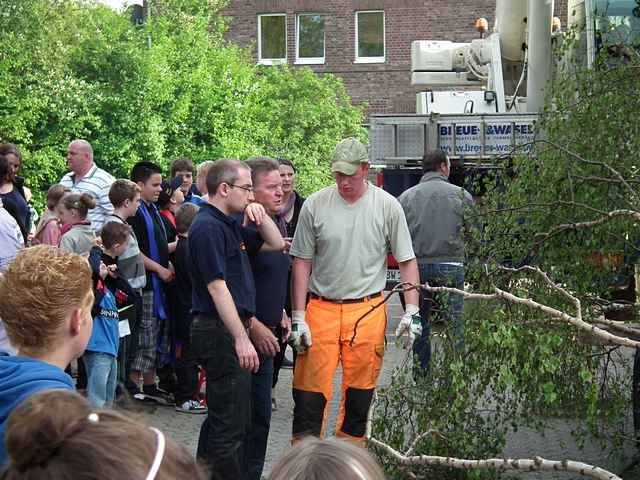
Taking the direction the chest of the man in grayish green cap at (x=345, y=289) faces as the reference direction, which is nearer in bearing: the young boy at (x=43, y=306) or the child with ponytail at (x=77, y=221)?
the young boy

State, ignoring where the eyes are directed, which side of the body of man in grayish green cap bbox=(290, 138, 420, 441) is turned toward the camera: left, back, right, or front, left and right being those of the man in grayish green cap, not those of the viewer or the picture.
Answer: front

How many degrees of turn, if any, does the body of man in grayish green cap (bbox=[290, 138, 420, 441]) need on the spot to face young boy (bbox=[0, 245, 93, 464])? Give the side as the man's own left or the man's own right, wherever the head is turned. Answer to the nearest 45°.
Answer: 0° — they already face them

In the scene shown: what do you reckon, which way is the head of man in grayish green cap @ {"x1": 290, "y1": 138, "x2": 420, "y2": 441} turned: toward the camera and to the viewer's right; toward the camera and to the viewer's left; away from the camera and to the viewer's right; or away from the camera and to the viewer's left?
toward the camera and to the viewer's left

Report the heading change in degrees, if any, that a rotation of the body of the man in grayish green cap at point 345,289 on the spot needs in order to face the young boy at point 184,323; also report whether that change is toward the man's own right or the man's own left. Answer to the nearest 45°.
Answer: approximately 135° to the man's own right

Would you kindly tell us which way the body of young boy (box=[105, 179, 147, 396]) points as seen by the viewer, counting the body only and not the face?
to the viewer's right

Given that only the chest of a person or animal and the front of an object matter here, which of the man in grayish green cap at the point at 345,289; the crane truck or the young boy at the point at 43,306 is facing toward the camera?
the man in grayish green cap

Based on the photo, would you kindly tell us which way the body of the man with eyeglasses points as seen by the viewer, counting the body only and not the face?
to the viewer's right

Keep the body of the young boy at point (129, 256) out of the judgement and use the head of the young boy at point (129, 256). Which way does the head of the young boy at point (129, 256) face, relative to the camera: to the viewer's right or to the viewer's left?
to the viewer's right
